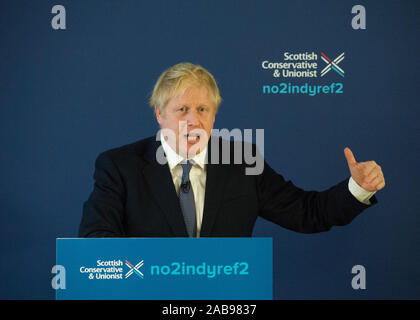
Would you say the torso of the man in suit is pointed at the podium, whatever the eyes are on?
yes

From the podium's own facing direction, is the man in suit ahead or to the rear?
to the rear

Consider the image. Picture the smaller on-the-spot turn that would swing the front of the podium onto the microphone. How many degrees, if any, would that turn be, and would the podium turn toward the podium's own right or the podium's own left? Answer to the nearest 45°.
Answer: approximately 180°

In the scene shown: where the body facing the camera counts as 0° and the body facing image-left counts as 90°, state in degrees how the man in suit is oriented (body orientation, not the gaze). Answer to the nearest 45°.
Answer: approximately 0°

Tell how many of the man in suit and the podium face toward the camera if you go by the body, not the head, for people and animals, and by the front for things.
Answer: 2
